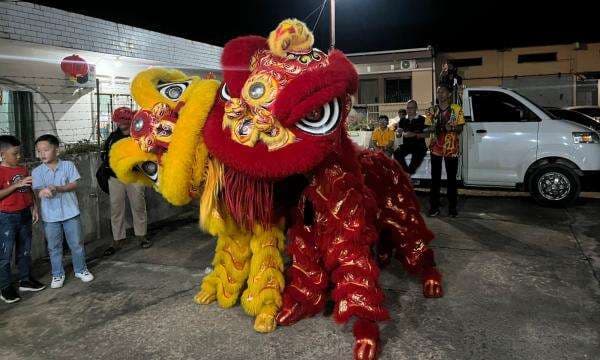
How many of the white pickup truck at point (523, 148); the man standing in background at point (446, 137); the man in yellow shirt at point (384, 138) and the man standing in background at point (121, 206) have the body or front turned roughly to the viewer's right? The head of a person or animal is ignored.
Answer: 1

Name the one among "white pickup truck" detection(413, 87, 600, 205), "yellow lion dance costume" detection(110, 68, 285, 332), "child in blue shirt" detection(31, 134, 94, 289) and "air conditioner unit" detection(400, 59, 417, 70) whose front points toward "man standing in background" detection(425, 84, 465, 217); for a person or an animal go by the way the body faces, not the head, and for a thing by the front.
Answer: the air conditioner unit

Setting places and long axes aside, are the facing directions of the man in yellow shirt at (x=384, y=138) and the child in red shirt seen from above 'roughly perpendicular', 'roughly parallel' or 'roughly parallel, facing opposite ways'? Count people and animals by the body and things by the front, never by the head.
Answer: roughly perpendicular

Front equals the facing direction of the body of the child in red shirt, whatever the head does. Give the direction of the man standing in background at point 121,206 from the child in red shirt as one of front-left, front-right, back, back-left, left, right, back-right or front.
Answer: left

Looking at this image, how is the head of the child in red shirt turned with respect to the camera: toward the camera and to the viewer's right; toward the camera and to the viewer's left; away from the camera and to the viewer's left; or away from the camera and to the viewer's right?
toward the camera and to the viewer's right

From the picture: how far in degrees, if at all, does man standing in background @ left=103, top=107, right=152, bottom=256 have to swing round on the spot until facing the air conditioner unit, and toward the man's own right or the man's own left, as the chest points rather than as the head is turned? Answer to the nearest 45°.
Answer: approximately 135° to the man's own left

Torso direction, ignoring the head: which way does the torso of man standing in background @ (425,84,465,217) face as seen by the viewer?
toward the camera

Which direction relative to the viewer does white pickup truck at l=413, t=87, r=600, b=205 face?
to the viewer's right

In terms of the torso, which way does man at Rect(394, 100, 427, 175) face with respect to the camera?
toward the camera
